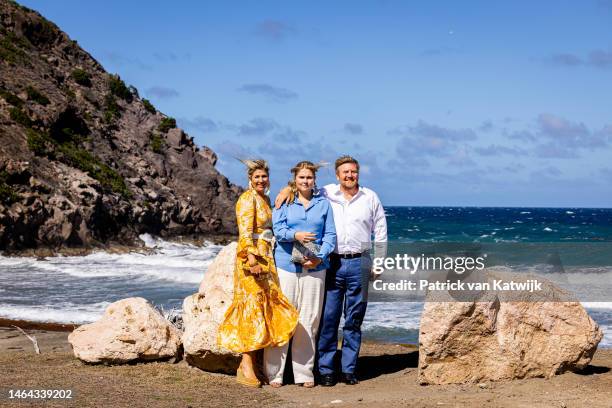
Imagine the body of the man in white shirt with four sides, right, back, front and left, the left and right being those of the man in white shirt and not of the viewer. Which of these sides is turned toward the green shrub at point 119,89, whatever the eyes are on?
back

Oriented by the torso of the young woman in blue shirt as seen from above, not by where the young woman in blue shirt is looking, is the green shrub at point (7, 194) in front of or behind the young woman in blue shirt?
behind

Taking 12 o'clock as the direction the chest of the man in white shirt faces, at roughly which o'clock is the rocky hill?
The rocky hill is roughly at 5 o'clock from the man in white shirt.

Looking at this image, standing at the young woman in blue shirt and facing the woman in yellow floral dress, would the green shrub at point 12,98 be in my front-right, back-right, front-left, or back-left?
front-right

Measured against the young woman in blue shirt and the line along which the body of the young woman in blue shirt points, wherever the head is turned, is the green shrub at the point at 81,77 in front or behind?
behind

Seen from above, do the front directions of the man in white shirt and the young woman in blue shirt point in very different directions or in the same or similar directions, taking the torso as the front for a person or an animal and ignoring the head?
same or similar directions

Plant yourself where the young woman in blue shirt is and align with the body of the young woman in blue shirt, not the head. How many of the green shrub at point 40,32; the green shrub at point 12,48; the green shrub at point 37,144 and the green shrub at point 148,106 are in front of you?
0

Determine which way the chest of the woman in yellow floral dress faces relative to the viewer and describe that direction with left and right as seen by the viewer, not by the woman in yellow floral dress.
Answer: facing the viewer and to the right of the viewer

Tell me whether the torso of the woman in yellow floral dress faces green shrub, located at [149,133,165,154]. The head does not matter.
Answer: no

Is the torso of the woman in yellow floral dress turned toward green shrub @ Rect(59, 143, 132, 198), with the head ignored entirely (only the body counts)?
no

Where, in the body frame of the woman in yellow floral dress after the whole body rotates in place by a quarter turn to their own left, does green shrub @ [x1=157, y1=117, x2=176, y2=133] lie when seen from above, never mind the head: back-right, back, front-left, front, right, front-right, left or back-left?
front-left

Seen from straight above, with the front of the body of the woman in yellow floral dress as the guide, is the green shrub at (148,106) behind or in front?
behind

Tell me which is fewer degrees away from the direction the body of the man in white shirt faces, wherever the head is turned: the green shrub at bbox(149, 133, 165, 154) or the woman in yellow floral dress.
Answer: the woman in yellow floral dress

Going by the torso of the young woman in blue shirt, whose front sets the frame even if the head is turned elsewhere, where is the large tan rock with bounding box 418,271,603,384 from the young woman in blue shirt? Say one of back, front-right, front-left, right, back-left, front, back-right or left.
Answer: left

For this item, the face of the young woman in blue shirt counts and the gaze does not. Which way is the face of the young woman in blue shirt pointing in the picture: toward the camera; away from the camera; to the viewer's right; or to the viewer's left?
toward the camera

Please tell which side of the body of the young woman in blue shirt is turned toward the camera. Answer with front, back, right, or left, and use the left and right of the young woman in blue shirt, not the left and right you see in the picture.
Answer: front

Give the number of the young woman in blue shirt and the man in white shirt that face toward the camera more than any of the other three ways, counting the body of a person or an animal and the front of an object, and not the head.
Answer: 2

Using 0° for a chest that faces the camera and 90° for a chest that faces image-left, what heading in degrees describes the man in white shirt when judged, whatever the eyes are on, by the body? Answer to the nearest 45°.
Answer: approximately 0°
